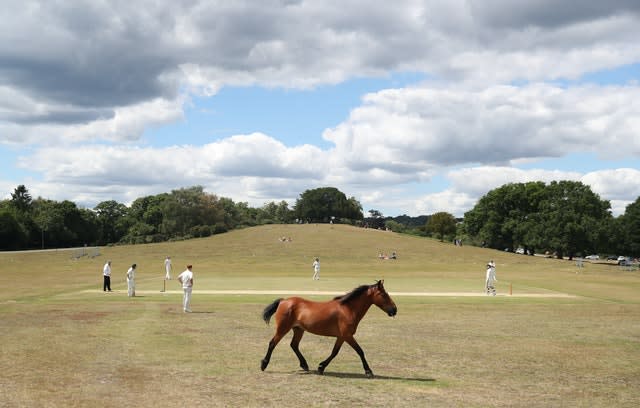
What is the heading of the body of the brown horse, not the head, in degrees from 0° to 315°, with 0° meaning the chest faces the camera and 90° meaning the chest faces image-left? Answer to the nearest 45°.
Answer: approximately 270°

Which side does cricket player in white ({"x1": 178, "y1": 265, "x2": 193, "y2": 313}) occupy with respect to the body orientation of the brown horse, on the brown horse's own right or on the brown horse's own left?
on the brown horse's own left

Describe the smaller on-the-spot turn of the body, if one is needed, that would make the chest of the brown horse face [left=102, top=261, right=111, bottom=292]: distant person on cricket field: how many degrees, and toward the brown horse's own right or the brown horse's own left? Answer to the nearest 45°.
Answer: approximately 135° to the brown horse's own left
